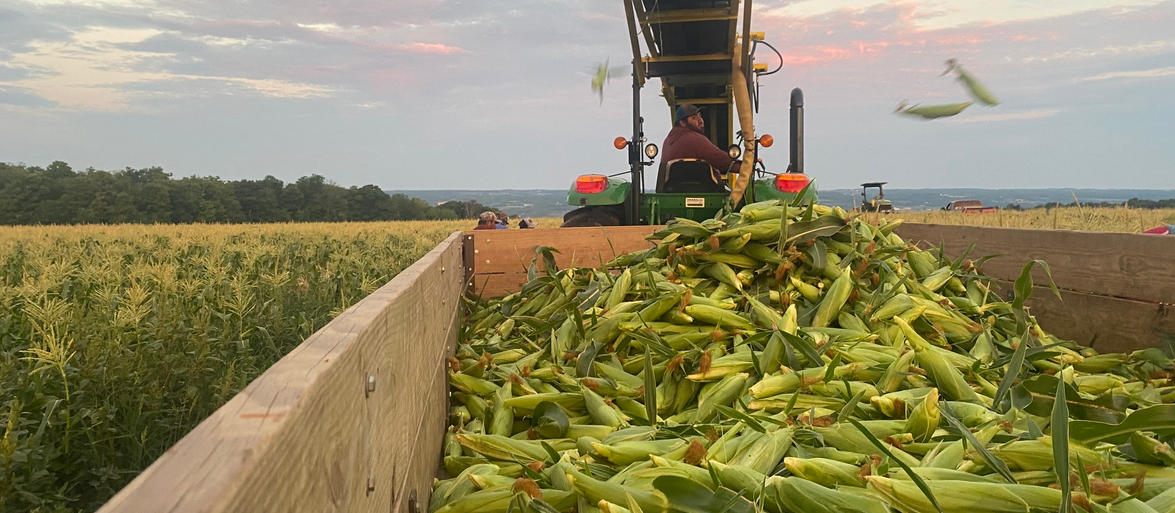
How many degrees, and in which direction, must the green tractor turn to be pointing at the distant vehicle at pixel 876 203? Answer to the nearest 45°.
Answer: approximately 45° to its right

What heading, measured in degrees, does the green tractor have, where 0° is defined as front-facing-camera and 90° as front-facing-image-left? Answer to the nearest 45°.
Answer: approximately 180°
